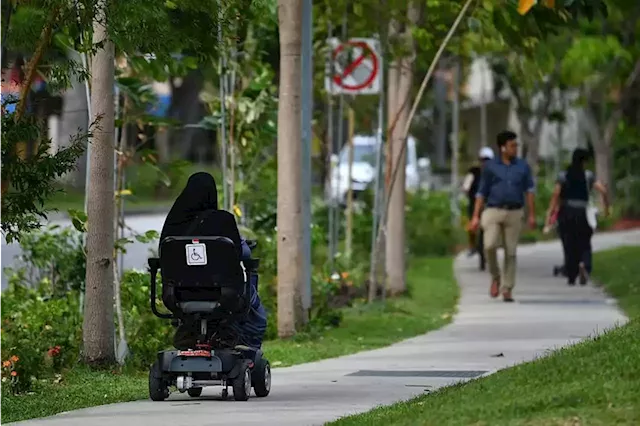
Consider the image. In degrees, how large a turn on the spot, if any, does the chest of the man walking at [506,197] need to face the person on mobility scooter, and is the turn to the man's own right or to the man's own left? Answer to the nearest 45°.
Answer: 0° — they already face them

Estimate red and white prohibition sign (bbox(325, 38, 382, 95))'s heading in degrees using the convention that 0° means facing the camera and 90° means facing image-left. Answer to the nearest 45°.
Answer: approximately 0°

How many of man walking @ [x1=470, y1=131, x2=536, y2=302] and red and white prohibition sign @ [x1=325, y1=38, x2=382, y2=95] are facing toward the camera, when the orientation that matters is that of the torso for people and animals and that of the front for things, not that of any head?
2

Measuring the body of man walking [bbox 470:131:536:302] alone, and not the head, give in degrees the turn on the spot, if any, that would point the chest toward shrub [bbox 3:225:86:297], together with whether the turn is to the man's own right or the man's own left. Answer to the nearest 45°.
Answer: approximately 45° to the man's own right

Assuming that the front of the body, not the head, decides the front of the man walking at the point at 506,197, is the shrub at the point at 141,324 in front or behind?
in front
